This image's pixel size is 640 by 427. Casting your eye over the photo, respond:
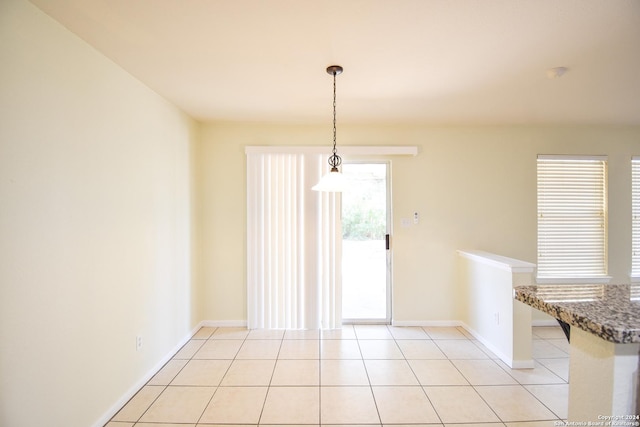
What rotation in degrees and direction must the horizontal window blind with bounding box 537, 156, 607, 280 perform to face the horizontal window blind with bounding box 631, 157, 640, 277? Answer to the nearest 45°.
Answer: approximately 135° to its left

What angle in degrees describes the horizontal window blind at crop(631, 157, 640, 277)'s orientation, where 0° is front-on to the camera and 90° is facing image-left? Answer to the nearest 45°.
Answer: approximately 0°

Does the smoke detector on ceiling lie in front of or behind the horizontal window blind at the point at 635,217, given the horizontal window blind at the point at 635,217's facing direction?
in front

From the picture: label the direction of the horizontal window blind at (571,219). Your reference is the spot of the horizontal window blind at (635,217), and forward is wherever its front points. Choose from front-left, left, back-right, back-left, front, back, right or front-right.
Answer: front-right

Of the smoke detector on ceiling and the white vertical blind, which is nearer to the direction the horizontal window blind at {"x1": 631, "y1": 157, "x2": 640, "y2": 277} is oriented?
the smoke detector on ceiling

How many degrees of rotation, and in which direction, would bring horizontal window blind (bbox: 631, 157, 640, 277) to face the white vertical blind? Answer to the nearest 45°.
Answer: approximately 45° to its right

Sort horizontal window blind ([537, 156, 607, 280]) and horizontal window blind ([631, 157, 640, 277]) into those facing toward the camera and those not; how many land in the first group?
2

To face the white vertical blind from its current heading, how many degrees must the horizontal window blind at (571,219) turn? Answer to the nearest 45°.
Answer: approximately 45° to its right

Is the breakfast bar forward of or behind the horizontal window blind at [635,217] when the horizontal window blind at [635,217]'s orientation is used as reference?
forward

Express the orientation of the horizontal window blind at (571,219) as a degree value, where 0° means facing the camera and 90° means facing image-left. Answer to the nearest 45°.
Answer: approximately 0°
